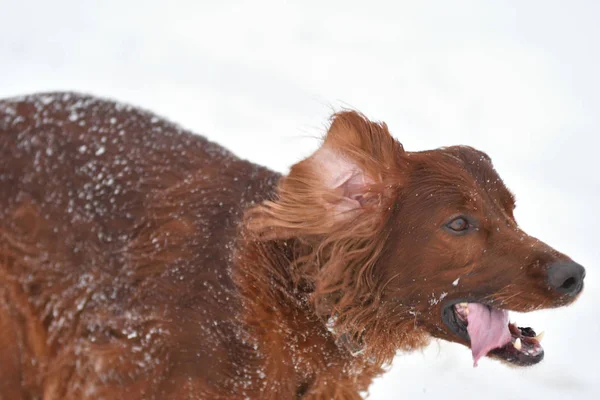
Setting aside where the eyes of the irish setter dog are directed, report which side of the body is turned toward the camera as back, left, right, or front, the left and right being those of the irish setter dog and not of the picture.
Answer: right
